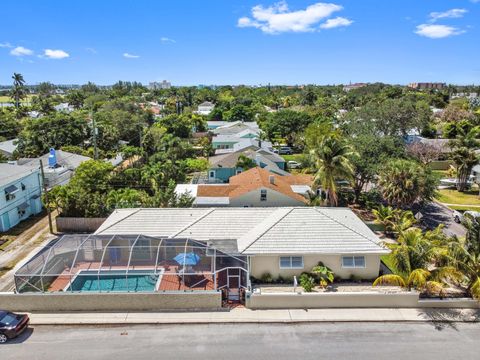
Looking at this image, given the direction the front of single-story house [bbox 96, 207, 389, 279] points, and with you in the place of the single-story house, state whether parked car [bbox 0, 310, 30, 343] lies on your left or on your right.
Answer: on your right

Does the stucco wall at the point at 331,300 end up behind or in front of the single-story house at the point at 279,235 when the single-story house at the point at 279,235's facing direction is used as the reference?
in front

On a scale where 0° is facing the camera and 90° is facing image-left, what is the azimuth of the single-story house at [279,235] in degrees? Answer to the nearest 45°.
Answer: approximately 0°

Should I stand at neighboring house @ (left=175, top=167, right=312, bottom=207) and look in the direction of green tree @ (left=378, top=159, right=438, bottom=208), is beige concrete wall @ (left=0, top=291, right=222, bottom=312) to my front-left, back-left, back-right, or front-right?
back-right

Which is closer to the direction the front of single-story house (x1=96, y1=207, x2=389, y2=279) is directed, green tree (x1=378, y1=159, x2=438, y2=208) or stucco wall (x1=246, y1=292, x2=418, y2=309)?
the stucco wall

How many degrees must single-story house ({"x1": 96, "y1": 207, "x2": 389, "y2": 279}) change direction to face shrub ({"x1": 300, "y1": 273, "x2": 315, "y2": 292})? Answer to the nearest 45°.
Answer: approximately 45° to its left

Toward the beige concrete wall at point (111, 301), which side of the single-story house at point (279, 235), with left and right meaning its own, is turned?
right

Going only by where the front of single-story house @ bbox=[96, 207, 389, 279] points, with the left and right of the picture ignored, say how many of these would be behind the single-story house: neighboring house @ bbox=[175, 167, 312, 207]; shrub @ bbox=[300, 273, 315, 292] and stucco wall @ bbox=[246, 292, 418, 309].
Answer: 1

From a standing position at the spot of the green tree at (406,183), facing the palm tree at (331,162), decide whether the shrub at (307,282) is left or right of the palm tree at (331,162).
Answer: left

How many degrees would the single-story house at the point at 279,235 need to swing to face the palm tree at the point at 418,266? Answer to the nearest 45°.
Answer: approximately 45° to its left

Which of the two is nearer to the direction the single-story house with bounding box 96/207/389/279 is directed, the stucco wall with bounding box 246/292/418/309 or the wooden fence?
the stucco wall

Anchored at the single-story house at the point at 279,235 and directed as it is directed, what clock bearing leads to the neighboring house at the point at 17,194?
The neighboring house is roughly at 4 o'clock from the single-story house.

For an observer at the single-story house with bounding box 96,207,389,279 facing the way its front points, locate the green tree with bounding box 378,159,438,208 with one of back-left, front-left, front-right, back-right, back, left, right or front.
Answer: back-left

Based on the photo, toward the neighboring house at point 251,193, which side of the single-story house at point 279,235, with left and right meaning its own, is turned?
back
